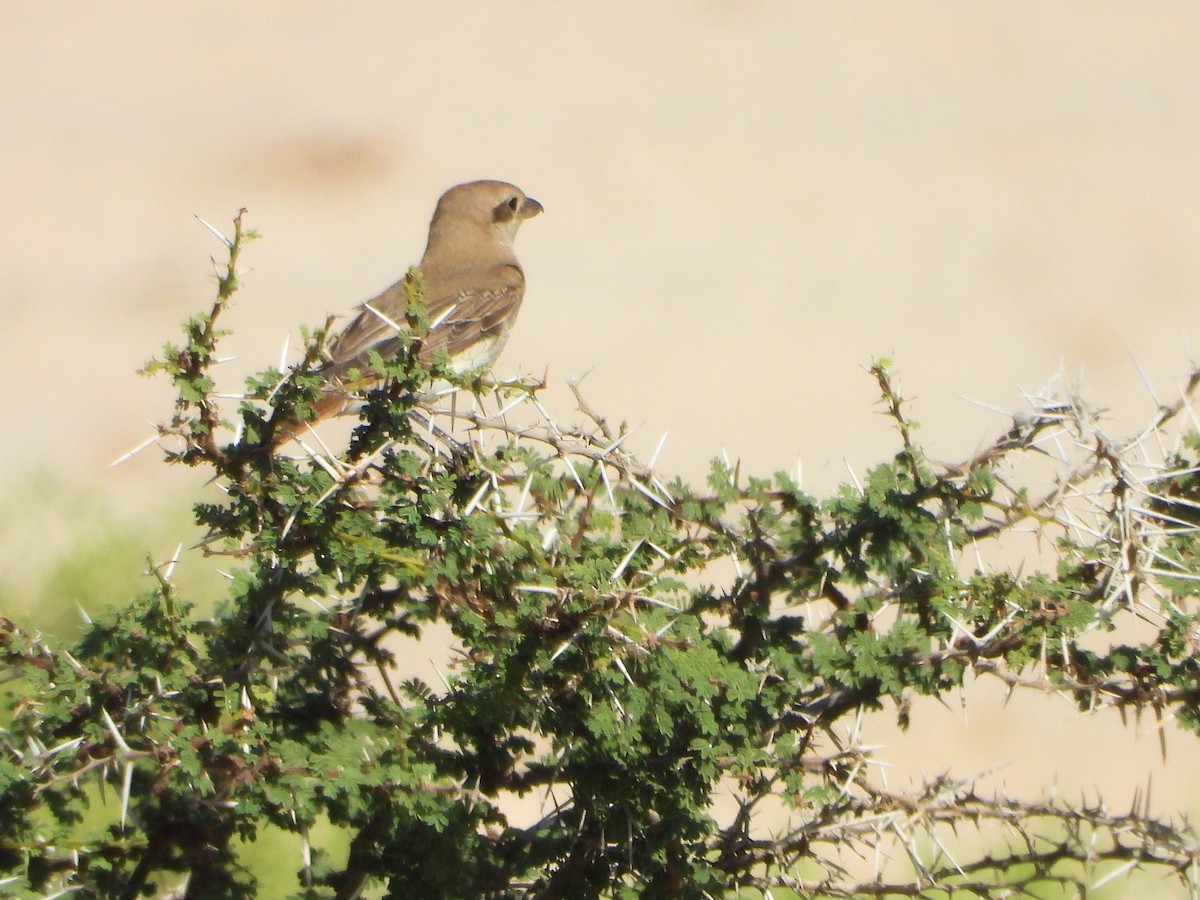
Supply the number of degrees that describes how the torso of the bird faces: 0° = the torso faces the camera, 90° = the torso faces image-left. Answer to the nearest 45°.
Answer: approximately 225°
